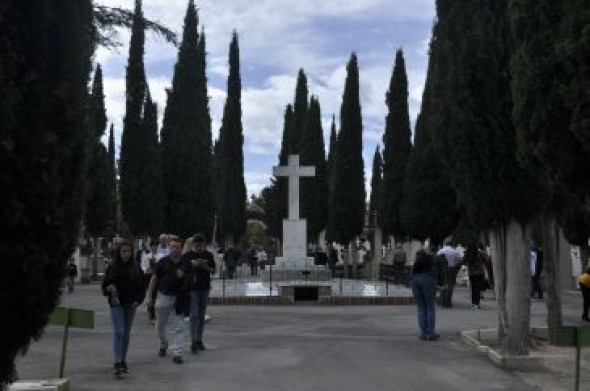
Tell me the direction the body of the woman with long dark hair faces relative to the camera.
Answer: toward the camera

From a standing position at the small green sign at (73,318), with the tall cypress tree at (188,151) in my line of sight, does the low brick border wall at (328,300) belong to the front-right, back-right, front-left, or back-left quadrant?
front-right

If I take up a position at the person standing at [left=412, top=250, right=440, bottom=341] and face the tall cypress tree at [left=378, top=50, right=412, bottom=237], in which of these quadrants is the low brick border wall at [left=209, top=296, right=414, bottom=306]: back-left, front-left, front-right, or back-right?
front-left

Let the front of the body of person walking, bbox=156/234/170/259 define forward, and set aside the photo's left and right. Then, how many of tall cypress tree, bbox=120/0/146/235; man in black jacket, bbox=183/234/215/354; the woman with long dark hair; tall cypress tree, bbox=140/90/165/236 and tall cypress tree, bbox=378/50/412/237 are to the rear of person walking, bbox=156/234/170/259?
2

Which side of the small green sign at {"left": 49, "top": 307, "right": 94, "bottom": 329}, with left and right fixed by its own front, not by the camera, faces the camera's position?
front
